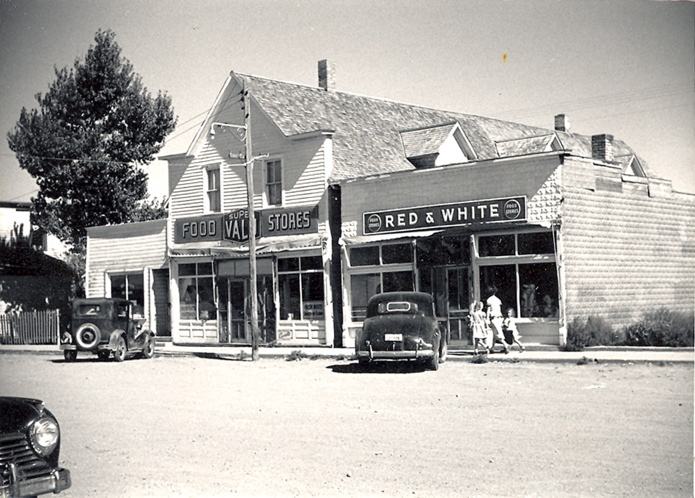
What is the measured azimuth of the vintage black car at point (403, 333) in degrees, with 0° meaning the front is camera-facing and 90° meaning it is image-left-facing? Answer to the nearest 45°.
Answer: approximately 180°

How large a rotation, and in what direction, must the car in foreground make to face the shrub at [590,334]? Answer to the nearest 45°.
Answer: approximately 90° to its left

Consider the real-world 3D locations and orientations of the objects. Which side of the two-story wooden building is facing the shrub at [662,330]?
left

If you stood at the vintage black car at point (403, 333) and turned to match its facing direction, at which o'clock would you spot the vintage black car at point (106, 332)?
the vintage black car at point (106, 332) is roughly at 10 o'clock from the vintage black car at point (403, 333).

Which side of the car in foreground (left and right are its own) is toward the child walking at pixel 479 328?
left

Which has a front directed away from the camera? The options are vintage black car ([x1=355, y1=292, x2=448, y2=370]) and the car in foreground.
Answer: the vintage black car

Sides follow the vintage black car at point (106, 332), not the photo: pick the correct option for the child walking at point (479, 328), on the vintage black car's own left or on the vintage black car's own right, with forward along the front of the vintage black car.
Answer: on the vintage black car's own right

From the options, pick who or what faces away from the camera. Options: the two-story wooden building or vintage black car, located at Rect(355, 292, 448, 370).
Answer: the vintage black car

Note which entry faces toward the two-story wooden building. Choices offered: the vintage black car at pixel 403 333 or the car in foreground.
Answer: the vintage black car

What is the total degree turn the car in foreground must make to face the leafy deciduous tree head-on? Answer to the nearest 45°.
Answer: approximately 135° to its left

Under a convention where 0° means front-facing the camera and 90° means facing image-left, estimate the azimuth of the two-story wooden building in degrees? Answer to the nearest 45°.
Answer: approximately 45°
